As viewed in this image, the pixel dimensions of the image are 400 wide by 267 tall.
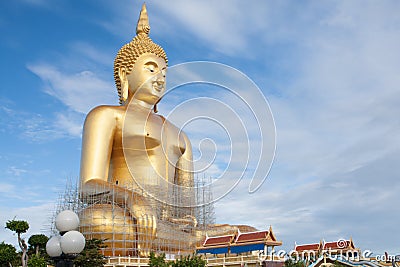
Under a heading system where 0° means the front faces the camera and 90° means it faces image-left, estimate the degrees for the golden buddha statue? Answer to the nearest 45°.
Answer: approximately 315°

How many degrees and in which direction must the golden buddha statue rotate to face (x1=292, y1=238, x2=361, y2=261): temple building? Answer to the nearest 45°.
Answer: approximately 45° to its left

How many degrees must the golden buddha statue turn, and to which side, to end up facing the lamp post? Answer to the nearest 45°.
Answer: approximately 45° to its right
